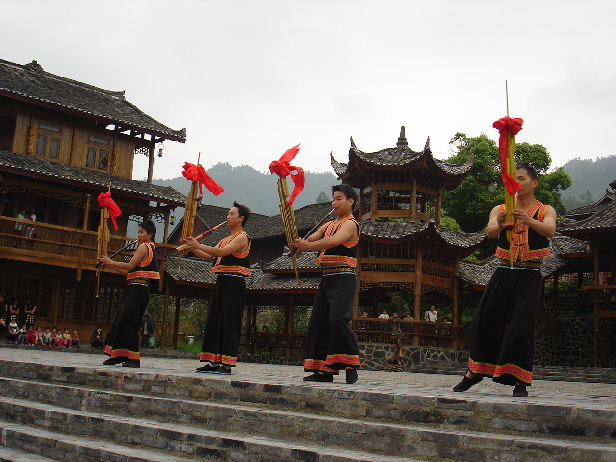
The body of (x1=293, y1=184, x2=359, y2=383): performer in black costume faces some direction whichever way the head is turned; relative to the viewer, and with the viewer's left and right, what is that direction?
facing the viewer and to the left of the viewer

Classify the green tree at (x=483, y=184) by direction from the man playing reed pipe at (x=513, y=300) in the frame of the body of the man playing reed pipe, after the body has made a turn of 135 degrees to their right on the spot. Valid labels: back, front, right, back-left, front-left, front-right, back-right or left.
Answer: front

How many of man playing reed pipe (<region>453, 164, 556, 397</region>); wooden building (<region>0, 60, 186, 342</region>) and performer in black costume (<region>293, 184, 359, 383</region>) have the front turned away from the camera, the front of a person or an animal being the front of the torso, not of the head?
0

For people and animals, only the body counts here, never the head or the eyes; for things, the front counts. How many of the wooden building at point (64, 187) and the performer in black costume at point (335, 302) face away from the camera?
0

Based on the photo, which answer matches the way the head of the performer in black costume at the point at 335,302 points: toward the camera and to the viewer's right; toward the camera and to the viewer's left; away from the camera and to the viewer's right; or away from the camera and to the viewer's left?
toward the camera and to the viewer's left

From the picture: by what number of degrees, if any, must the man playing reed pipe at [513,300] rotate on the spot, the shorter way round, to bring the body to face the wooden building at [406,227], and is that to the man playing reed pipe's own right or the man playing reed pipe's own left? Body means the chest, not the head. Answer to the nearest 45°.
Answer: approximately 135° to the man playing reed pipe's own right

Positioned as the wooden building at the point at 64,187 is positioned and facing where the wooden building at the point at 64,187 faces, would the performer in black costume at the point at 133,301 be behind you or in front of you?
in front

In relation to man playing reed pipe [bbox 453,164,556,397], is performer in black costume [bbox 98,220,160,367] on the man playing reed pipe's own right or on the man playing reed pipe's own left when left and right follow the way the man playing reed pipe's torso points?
on the man playing reed pipe's own right

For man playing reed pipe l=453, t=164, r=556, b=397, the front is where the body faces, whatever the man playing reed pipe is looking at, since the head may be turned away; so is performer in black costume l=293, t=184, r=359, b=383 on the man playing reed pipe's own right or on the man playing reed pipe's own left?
on the man playing reed pipe's own right

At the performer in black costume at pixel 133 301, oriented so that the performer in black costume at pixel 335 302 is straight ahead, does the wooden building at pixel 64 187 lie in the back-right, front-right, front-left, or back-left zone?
back-left

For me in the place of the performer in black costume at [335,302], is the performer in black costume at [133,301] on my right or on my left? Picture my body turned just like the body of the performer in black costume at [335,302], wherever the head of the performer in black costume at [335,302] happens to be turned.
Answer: on my right

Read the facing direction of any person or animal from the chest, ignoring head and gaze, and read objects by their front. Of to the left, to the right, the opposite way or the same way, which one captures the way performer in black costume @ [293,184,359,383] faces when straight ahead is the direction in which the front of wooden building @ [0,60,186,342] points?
to the right

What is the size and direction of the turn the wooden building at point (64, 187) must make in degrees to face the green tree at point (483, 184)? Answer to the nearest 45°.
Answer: approximately 45° to its left
